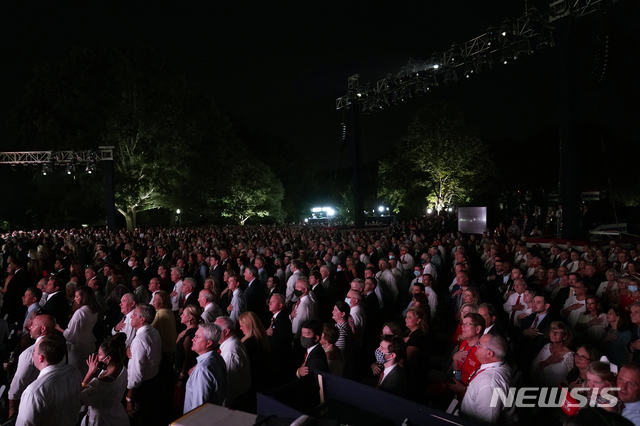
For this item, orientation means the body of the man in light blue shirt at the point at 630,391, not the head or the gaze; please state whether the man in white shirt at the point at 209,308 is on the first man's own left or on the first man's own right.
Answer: on the first man's own right

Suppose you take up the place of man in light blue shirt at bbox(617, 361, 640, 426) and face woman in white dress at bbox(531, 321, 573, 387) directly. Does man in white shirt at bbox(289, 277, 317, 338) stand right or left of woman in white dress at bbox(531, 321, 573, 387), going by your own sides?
left

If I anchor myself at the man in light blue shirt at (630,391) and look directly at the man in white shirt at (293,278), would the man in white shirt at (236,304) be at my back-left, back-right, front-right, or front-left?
front-left

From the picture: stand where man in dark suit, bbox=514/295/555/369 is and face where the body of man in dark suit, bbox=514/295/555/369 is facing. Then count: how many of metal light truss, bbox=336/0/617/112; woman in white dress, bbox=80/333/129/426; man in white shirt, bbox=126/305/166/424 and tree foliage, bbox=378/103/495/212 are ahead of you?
2

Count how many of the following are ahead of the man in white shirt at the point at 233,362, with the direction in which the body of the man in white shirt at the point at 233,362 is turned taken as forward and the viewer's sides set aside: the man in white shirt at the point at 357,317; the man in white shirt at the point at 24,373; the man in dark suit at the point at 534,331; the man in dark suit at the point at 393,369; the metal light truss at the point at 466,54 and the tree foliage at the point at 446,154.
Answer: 1

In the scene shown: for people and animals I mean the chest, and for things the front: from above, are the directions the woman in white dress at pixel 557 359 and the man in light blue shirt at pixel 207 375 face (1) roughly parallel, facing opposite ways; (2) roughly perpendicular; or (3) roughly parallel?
roughly parallel

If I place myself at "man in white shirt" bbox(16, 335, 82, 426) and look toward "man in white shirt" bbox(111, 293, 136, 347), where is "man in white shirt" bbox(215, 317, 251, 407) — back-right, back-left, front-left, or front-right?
front-right

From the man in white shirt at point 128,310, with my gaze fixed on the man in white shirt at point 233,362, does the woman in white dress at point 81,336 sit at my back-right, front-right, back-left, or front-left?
back-right

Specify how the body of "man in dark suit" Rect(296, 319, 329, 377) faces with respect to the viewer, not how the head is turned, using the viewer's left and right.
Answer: facing the viewer and to the left of the viewer

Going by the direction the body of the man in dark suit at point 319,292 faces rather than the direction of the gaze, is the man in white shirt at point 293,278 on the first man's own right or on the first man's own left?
on the first man's own right
